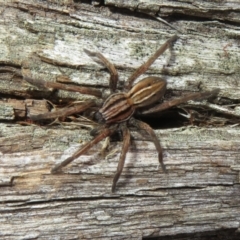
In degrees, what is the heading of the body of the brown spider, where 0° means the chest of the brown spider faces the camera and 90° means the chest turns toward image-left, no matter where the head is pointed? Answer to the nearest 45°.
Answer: approximately 45°
